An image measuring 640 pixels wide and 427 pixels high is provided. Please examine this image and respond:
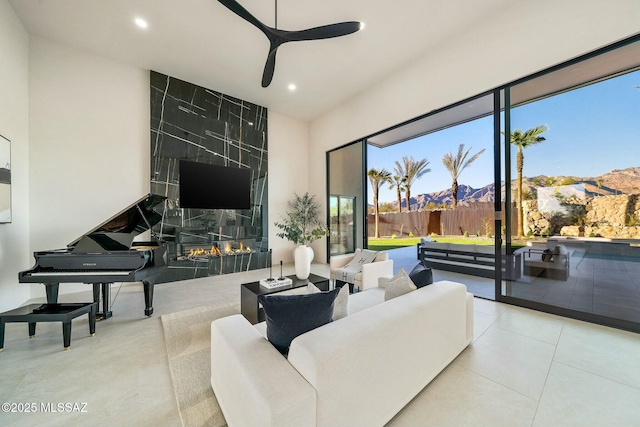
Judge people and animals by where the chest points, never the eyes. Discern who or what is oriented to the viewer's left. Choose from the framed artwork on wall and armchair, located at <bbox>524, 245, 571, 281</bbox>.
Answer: the armchair

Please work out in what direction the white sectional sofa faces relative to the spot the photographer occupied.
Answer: facing away from the viewer and to the left of the viewer

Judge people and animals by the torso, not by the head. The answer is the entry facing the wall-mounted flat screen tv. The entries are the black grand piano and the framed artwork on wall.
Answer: the framed artwork on wall

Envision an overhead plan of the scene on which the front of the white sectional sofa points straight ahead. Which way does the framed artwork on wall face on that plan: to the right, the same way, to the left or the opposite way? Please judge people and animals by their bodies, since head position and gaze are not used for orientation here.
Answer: to the right

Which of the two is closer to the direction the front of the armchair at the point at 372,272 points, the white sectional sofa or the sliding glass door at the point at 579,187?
the white sectional sofa

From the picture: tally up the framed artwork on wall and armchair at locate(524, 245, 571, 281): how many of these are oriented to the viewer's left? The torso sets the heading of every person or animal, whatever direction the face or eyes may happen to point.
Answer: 1

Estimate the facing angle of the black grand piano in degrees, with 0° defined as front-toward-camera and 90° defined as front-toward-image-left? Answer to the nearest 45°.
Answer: approximately 45°

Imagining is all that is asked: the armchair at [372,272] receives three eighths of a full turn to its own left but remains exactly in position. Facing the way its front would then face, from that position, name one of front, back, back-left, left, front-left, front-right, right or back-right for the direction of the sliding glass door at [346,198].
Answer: left

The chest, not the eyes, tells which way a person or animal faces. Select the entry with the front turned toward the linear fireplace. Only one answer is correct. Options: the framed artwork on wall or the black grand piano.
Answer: the framed artwork on wall

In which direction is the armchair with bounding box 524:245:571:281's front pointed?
to the viewer's left

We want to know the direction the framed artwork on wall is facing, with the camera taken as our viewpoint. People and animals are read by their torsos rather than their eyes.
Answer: facing to the right of the viewer

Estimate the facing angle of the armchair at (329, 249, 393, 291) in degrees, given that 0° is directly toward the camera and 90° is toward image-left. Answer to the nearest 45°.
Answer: approximately 45°
